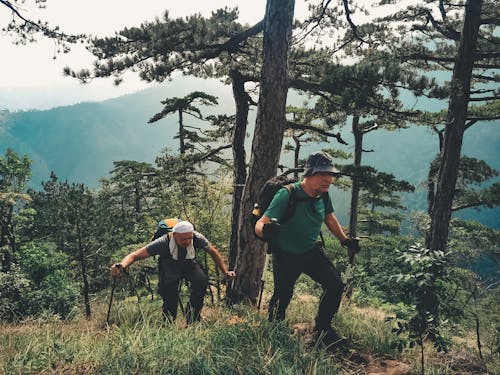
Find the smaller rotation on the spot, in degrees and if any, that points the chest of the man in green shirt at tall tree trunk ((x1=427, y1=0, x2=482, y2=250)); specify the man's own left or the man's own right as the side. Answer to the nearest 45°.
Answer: approximately 90° to the man's own left

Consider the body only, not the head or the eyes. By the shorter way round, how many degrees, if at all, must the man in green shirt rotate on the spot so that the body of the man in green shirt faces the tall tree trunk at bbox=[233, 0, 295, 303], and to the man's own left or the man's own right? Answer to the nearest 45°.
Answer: approximately 135° to the man's own left

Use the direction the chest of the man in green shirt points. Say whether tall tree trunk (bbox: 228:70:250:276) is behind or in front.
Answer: behind

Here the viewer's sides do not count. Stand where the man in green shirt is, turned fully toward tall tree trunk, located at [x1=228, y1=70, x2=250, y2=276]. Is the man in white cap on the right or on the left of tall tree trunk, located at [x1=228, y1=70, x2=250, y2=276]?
left

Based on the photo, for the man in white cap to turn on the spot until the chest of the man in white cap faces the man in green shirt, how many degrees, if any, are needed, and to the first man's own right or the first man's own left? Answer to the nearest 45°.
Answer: approximately 45° to the first man's own left

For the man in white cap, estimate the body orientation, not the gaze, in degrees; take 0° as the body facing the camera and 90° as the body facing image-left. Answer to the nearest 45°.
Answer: approximately 0°
